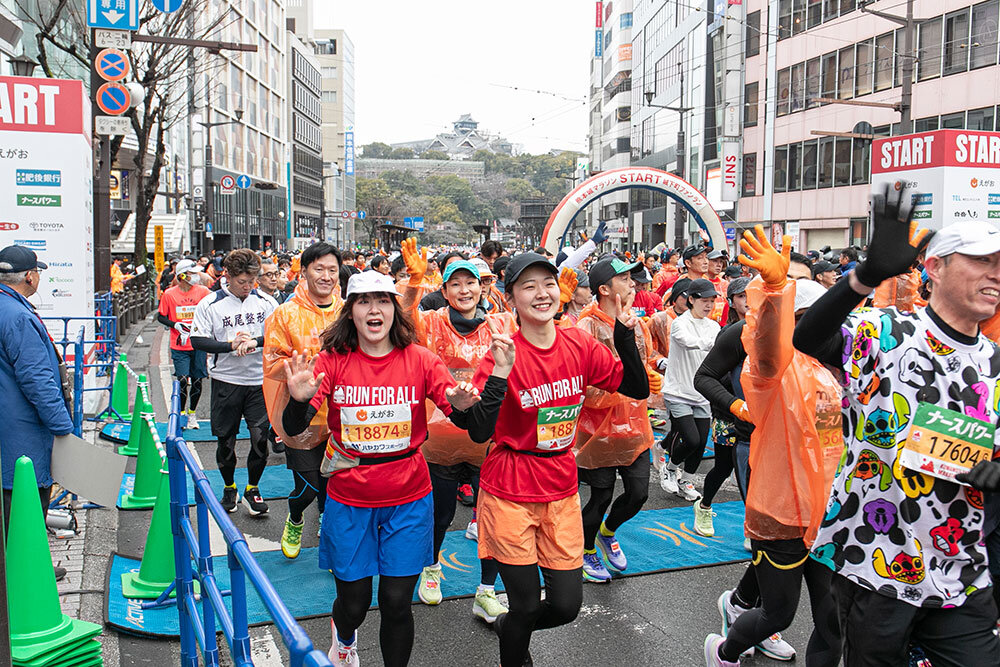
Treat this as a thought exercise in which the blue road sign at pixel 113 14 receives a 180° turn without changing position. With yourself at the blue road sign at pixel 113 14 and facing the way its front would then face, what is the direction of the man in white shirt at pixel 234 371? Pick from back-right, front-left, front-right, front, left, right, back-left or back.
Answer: back

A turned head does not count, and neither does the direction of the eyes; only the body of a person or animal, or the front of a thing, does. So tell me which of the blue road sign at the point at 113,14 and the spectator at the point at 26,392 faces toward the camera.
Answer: the blue road sign

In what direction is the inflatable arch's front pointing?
toward the camera

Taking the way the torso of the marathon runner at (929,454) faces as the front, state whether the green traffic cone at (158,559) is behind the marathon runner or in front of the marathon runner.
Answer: behind

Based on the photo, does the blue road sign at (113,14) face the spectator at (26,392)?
yes

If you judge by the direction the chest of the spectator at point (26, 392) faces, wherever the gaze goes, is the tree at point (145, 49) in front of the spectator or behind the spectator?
in front

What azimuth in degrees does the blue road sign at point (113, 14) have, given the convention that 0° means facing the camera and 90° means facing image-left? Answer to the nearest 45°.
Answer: approximately 0°

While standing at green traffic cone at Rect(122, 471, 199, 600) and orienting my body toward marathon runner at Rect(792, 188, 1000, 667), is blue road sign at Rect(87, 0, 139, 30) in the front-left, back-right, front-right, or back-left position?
back-left

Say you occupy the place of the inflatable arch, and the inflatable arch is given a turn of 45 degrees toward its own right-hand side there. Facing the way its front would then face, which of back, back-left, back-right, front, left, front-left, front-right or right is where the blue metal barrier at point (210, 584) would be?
front-left

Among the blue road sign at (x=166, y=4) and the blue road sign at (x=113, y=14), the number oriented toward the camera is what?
2

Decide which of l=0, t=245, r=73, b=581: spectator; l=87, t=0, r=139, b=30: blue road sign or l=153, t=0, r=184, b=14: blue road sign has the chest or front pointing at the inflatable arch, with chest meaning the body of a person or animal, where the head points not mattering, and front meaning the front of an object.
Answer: the spectator

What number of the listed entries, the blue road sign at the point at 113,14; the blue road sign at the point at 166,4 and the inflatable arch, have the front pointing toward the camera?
3

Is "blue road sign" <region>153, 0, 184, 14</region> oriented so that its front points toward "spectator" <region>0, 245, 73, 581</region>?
yes

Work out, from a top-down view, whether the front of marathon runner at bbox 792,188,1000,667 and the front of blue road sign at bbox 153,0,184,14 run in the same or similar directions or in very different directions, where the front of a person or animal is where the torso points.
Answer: same or similar directions
